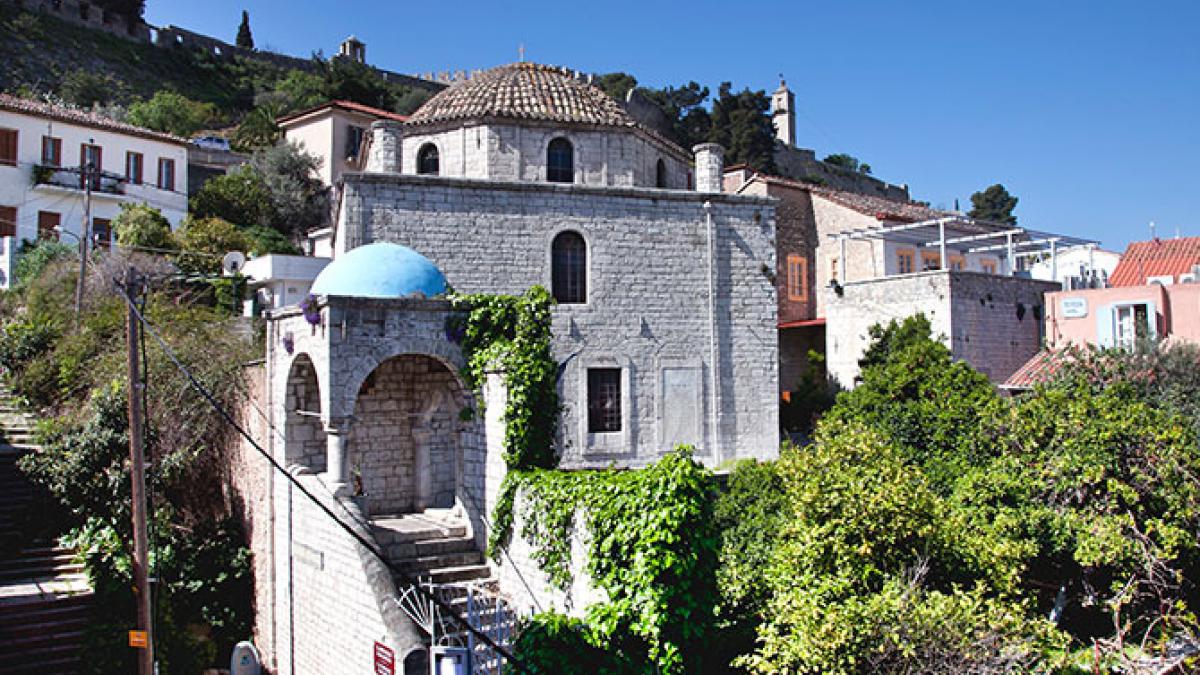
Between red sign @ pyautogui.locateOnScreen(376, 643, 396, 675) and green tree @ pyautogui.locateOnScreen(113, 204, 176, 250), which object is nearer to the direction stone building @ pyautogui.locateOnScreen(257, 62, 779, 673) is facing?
the red sign

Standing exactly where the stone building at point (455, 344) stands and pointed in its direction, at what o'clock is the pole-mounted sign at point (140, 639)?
The pole-mounted sign is roughly at 1 o'clock from the stone building.

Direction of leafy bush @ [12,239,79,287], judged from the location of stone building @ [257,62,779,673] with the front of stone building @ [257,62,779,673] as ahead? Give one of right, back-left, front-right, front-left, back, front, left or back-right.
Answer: back-right

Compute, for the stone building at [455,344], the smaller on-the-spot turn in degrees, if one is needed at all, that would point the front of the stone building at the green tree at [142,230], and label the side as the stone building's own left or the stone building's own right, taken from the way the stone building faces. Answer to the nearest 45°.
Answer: approximately 135° to the stone building's own right

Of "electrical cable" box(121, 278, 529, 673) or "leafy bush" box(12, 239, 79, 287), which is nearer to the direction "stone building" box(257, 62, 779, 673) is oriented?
the electrical cable

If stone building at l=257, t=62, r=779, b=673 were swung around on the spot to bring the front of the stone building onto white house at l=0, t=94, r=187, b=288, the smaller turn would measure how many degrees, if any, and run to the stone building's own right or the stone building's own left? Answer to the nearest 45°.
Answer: approximately 135° to the stone building's own right

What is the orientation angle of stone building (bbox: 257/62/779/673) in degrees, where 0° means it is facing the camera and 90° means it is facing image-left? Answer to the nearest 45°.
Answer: approximately 0°

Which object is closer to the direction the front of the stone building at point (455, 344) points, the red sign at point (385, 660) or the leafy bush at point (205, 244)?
the red sign

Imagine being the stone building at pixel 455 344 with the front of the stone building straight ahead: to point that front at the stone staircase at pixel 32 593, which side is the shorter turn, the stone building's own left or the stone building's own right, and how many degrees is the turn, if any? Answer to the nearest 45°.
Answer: approximately 45° to the stone building's own right

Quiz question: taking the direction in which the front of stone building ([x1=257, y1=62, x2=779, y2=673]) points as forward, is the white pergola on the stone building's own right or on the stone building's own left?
on the stone building's own left

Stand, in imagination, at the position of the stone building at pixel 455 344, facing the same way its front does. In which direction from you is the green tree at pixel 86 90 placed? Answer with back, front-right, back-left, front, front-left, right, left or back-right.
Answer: back-right
